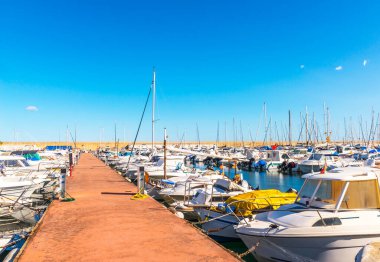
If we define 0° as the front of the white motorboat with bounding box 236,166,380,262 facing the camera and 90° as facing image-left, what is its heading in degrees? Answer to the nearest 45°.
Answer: approximately 45°

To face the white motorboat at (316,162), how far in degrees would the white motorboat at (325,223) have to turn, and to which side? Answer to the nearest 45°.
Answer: approximately 135° to its right
